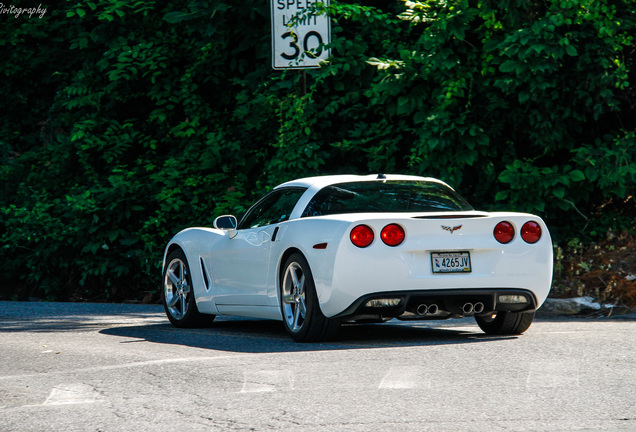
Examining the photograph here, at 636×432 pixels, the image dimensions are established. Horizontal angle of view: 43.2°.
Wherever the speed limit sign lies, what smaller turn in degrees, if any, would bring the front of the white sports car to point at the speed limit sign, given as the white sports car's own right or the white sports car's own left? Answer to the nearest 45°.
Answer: approximately 45° to the white sports car's own right

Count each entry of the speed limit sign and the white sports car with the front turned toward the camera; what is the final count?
1

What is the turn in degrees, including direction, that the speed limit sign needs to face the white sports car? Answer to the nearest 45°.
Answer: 0° — it already faces it

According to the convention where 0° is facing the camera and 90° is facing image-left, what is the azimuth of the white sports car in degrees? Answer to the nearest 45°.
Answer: approximately 135°

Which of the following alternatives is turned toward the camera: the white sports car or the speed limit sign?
the speed limit sign

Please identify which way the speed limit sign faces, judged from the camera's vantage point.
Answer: facing the viewer
